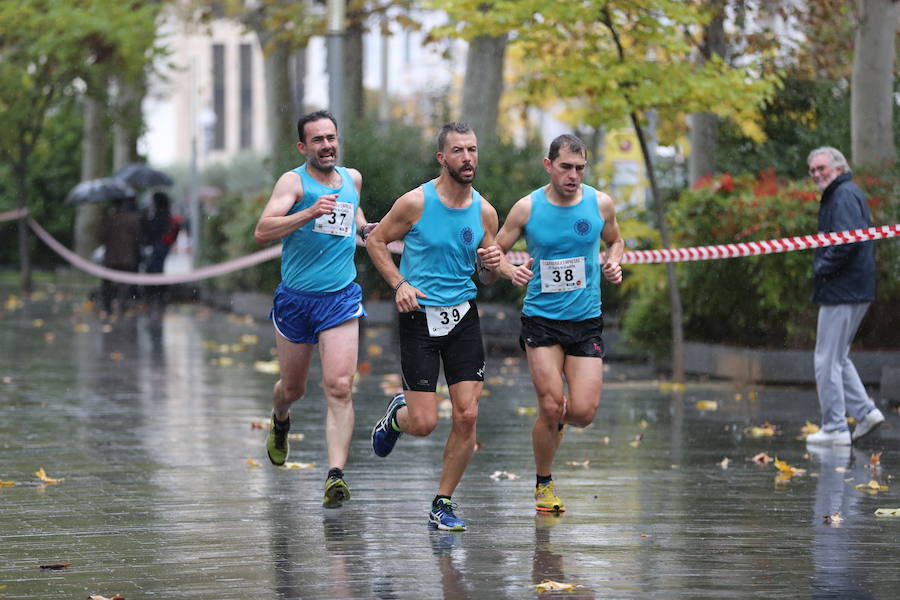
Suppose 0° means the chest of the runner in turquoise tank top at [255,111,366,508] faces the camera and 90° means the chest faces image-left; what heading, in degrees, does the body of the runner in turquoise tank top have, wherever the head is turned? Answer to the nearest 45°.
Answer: approximately 315°

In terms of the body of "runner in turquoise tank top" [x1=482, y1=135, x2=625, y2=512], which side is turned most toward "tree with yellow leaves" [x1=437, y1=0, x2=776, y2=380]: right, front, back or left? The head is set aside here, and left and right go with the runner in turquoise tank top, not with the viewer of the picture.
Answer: back

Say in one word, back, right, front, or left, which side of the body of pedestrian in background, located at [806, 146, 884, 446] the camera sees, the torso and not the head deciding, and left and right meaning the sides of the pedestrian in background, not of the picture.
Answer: left

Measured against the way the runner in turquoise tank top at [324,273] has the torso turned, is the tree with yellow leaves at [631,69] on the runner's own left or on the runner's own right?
on the runner's own left

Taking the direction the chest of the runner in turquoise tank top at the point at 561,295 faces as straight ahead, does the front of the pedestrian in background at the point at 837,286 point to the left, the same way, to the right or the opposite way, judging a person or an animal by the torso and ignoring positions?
to the right

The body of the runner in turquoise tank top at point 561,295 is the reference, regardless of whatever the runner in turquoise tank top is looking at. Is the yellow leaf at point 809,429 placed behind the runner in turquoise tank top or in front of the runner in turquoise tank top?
behind

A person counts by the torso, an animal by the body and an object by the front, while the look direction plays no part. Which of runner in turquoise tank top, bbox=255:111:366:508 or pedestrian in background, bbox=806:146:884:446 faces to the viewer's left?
the pedestrian in background

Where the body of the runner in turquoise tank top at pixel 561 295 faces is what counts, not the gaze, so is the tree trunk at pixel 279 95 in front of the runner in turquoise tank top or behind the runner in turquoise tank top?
behind
